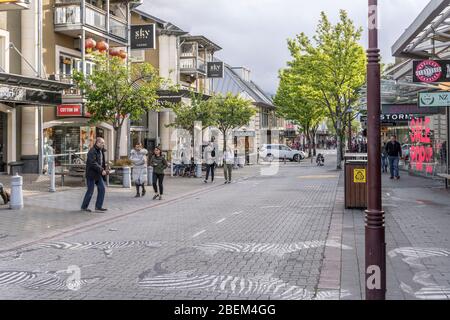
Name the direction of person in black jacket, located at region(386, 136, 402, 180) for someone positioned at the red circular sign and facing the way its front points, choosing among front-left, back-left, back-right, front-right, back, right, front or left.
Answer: back

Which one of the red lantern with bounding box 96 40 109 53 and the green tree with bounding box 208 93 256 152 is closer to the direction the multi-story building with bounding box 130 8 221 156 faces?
the green tree

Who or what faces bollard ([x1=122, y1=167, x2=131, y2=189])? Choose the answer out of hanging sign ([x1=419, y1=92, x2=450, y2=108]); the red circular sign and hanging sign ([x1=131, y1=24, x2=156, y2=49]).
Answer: hanging sign ([x1=131, y1=24, x2=156, y2=49])

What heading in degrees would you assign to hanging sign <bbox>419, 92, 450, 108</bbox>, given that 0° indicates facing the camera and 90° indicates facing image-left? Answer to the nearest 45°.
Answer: approximately 0°

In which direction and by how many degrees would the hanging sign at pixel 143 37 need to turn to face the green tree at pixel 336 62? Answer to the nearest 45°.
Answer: approximately 90° to its left

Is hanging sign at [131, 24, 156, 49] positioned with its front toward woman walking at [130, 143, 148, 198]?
yes

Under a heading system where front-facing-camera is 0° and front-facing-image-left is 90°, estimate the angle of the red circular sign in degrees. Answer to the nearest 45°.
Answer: approximately 0°

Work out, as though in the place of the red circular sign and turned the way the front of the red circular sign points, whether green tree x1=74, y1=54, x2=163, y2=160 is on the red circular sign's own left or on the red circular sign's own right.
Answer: on the red circular sign's own right

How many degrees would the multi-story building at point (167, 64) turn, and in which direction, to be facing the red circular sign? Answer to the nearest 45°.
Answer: approximately 45° to its right
